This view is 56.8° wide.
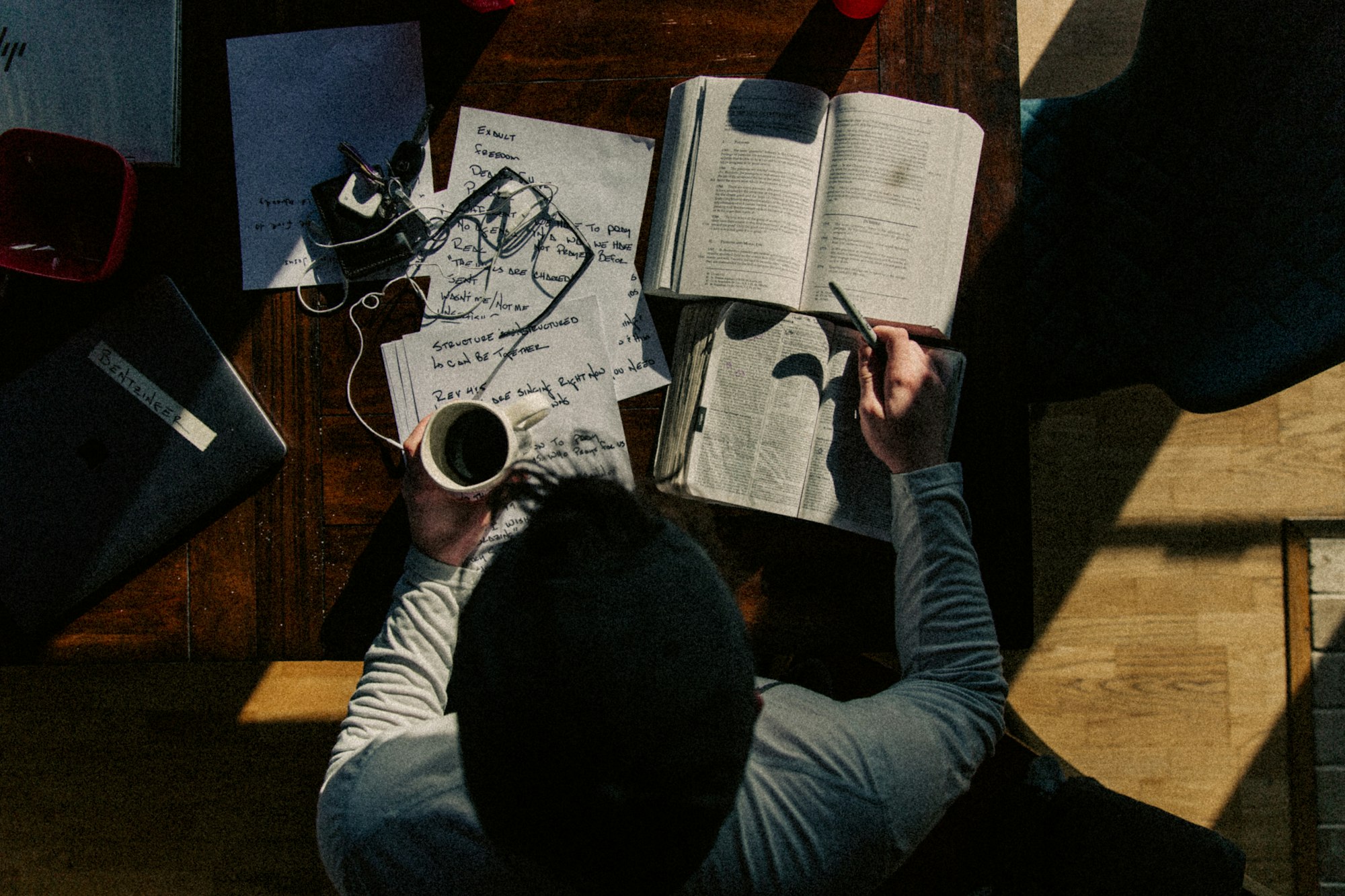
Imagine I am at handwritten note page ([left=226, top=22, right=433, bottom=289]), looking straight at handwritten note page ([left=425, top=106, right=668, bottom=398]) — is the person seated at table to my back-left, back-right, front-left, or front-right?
front-right

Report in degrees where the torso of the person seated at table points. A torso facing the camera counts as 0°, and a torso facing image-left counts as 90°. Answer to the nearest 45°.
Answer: approximately 180°
